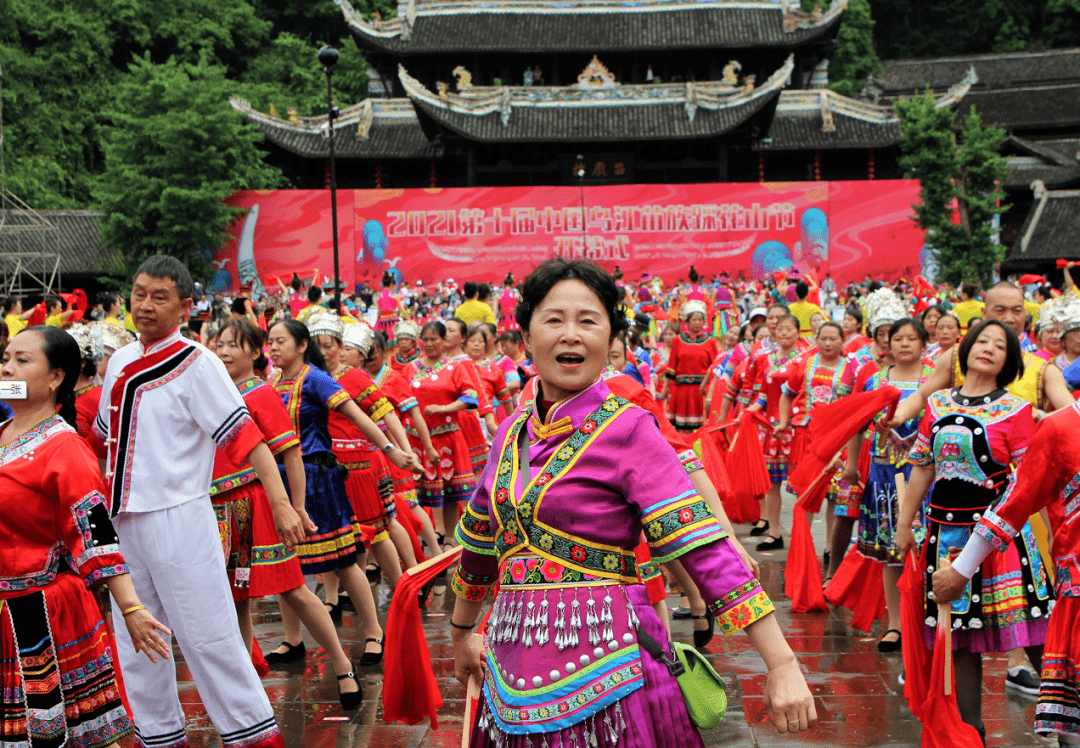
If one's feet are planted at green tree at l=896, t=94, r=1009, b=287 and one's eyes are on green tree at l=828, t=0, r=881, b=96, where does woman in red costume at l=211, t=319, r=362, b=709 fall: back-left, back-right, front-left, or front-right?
back-left

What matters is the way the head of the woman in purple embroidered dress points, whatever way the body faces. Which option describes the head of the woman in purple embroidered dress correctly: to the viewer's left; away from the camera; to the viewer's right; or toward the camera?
toward the camera

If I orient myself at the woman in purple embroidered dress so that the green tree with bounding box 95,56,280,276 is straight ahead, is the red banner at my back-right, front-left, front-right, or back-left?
front-right

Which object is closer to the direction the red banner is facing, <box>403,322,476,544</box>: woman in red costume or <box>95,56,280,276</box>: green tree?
the woman in red costume

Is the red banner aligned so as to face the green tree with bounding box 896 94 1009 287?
no

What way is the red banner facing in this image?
toward the camera

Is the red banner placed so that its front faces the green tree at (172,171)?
no

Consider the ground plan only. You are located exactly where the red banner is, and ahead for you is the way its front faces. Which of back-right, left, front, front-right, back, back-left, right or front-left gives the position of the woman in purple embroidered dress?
front

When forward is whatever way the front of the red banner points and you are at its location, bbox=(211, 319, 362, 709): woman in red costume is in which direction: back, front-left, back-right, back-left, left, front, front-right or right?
front

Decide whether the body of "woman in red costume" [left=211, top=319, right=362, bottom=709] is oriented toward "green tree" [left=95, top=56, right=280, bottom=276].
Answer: no

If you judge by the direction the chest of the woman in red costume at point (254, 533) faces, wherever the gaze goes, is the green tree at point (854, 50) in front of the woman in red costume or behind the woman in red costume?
behind

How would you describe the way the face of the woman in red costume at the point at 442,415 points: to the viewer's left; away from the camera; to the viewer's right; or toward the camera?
toward the camera

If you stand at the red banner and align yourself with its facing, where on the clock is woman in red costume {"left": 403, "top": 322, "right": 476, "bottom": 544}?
The woman in red costume is roughly at 12 o'clock from the red banner.
